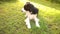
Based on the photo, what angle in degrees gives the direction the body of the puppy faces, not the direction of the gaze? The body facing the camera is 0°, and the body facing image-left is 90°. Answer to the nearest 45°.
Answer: approximately 45°
